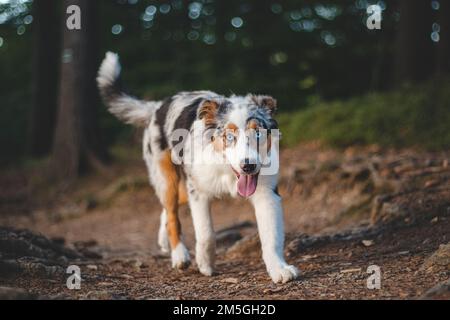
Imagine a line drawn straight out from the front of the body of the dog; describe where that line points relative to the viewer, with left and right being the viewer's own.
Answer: facing the viewer and to the right of the viewer
